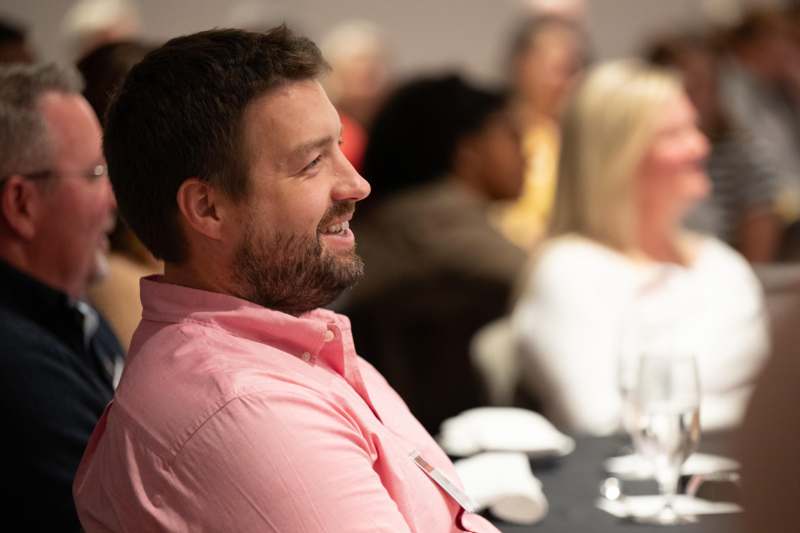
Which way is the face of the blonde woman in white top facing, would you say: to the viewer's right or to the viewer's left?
to the viewer's right

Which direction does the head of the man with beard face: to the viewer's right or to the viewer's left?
to the viewer's right

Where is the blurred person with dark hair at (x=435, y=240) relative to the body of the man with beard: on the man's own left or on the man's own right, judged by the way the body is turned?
on the man's own left

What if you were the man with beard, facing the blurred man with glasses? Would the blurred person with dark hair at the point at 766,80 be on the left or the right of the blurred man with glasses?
right

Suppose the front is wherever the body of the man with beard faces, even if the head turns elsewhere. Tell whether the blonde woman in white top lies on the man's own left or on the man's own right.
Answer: on the man's own left

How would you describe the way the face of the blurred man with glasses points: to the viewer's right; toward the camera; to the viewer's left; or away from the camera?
to the viewer's right

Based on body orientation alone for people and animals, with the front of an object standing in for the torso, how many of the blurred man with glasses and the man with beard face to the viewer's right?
2

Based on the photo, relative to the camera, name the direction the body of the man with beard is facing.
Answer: to the viewer's right

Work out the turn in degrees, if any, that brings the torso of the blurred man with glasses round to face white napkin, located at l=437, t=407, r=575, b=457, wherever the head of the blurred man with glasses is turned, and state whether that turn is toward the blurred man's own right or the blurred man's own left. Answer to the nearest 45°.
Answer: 0° — they already face it

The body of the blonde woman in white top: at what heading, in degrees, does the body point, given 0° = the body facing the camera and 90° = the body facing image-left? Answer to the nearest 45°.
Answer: approximately 315°

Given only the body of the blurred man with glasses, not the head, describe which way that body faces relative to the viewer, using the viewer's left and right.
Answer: facing to the right of the viewer
